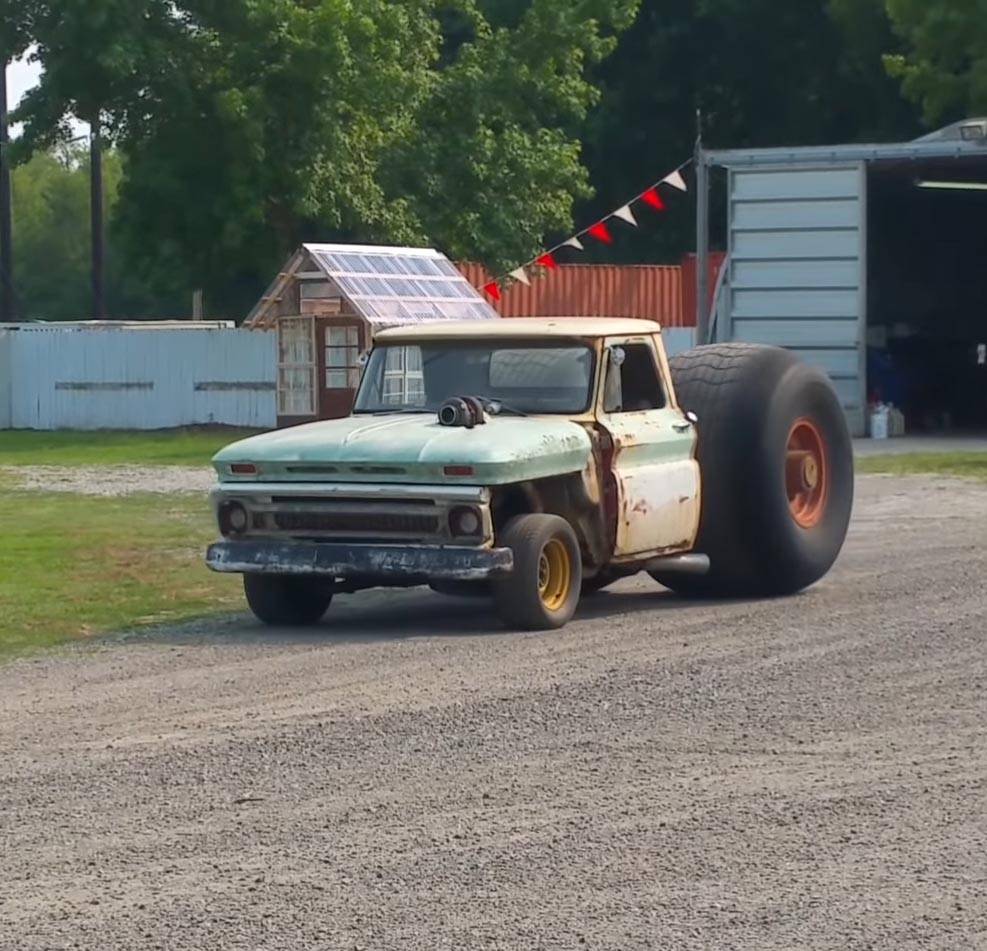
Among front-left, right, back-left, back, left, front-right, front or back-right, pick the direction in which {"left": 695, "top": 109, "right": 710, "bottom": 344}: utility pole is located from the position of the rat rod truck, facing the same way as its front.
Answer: back-right

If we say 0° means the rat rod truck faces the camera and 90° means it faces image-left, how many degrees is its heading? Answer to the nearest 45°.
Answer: approximately 45°

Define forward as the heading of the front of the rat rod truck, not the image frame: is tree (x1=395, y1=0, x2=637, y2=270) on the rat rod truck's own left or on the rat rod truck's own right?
on the rat rod truck's own right

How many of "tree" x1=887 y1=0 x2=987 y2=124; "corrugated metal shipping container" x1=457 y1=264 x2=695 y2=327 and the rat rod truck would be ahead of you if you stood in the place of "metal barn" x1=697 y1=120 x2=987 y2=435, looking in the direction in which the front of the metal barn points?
1

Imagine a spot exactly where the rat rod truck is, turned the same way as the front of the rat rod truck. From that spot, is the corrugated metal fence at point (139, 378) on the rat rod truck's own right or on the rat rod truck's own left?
on the rat rod truck's own right

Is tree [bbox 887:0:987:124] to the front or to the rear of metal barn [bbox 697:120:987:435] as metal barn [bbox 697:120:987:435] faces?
to the rear

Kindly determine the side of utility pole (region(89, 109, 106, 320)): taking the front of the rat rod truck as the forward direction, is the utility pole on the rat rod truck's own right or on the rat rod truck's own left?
on the rat rod truck's own right

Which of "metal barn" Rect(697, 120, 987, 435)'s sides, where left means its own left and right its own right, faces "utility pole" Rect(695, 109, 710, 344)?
right

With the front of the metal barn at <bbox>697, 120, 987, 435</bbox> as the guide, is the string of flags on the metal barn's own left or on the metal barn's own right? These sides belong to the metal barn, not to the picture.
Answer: on the metal barn's own right

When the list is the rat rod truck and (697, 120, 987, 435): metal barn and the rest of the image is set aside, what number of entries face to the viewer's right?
0

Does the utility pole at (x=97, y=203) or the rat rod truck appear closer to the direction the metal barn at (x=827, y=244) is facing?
the rat rod truck

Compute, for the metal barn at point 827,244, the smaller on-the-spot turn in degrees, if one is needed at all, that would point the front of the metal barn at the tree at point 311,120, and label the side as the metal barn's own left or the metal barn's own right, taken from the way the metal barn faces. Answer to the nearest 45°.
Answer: approximately 135° to the metal barn's own right

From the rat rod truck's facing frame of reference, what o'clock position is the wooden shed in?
The wooden shed is roughly at 4 o'clock from the rat rod truck.
